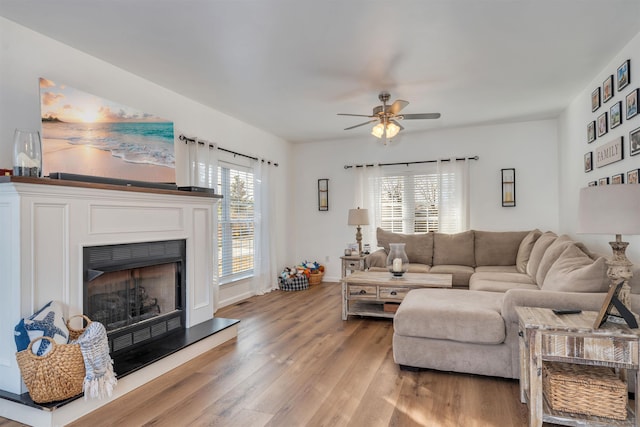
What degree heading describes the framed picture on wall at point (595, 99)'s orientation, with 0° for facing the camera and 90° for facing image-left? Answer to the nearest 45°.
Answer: approximately 45°

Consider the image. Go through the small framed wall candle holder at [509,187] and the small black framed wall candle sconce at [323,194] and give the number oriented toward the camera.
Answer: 2

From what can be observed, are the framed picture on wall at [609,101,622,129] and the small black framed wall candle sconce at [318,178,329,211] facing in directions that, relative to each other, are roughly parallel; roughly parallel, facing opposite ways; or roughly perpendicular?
roughly perpendicular

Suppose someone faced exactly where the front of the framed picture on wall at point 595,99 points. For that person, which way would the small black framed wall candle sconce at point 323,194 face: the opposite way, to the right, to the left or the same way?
to the left

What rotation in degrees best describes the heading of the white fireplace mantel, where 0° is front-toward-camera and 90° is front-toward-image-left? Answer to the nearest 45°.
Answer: approximately 315°

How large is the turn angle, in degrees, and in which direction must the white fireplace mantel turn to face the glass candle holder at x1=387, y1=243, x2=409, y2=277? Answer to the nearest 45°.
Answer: approximately 45° to its left

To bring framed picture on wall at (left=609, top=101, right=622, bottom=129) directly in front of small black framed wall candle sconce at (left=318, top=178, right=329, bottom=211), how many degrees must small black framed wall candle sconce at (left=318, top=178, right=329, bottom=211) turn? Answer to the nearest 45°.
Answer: approximately 45° to its left
